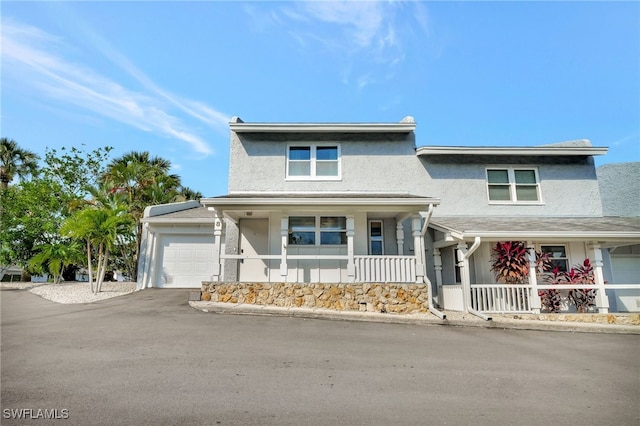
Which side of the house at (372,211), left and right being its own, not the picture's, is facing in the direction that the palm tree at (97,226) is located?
right

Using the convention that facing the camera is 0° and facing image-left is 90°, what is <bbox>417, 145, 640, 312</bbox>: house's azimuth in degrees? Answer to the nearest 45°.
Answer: approximately 0°

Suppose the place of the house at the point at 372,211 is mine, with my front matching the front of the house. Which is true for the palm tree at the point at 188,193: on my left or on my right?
on my right

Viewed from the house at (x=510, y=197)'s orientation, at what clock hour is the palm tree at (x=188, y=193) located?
The palm tree is roughly at 3 o'clock from the house.

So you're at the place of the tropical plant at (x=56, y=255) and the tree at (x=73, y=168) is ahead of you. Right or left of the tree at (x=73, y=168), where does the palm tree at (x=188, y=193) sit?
right

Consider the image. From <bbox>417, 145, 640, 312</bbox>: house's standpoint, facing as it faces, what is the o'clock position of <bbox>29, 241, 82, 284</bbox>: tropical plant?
The tropical plant is roughly at 2 o'clock from the house.
